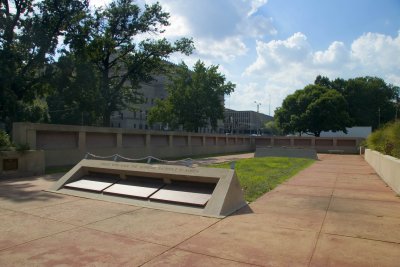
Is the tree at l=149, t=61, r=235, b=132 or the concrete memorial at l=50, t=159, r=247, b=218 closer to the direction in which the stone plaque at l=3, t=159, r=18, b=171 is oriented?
the concrete memorial

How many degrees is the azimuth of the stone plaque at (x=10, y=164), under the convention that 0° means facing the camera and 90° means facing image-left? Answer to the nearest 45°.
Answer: approximately 0°

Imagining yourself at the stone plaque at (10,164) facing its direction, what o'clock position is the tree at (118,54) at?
The tree is roughly at 7 o'clock from the stone plaque.

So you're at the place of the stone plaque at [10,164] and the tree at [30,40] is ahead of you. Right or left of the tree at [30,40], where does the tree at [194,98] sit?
right

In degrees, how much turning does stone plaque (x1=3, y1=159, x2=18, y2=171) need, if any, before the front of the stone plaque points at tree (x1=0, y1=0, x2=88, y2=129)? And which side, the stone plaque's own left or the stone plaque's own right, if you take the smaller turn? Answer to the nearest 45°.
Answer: approximately 180°

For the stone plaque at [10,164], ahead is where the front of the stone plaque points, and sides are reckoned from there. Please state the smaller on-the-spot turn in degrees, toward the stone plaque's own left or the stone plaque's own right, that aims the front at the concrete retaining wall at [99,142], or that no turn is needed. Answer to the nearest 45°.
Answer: approximately 135° to the stone plaque's own left

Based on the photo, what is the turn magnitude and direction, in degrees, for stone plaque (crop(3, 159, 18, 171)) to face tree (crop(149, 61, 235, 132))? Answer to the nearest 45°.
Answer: approximately 135° to its left
